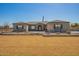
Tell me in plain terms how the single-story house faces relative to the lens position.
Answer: facing the viewer
